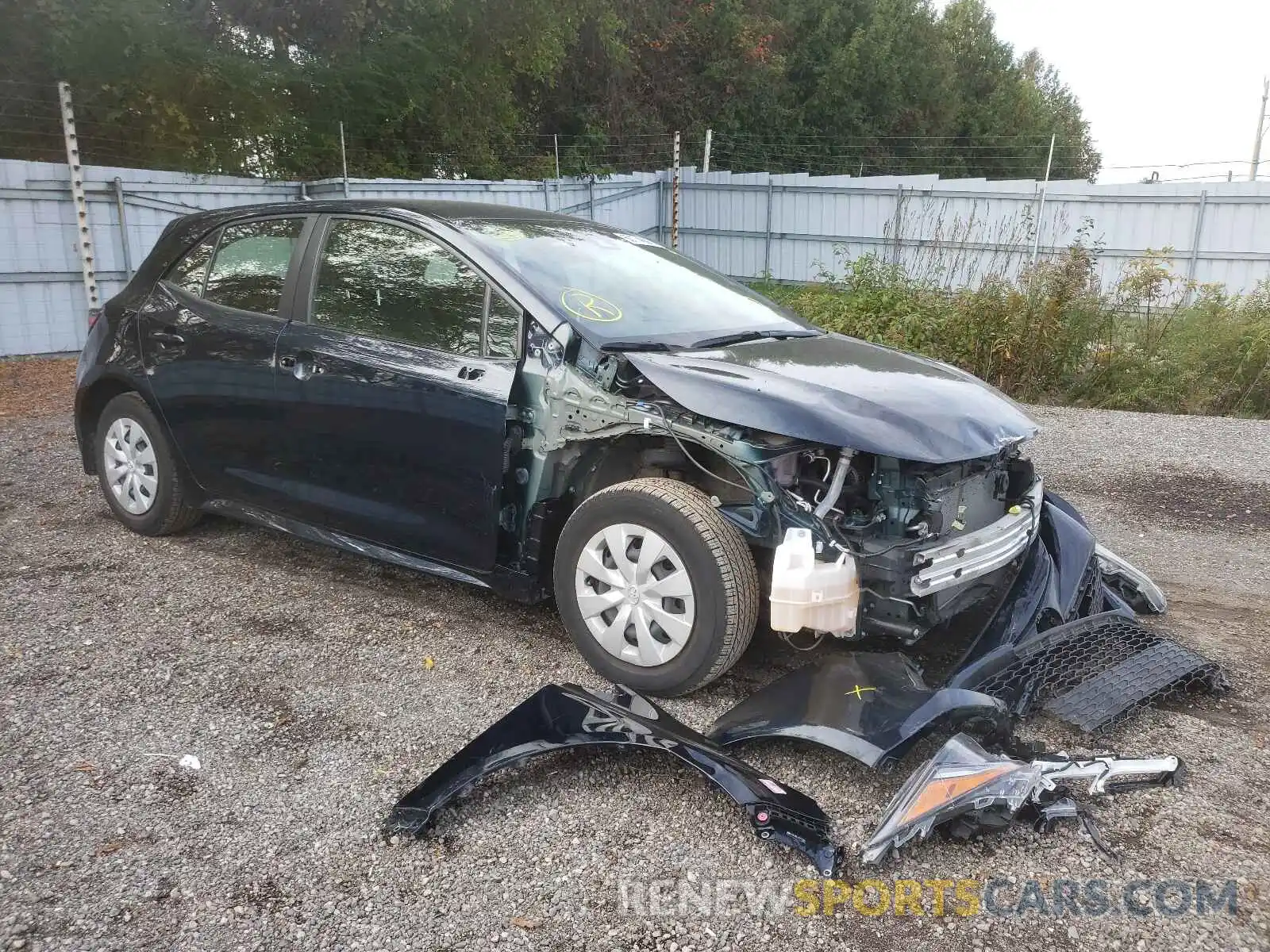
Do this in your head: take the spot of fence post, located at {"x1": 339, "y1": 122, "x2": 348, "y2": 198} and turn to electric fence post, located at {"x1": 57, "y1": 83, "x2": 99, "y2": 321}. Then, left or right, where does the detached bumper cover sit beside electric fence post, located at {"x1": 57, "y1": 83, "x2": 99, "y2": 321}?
left

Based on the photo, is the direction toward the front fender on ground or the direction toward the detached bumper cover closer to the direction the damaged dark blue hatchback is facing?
the detached bumper cover

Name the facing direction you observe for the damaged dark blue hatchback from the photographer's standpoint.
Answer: facing the viewer and to the right of the viewer

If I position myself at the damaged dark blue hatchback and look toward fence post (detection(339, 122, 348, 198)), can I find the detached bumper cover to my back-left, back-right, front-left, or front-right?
back-right

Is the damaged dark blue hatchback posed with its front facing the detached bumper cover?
yes

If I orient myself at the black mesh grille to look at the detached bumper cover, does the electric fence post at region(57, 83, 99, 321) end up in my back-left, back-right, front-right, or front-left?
front-right

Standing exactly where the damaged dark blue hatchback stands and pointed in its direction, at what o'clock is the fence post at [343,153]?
The fence post is roughly at 7 o'clock from the damaged dark blue hatchback.

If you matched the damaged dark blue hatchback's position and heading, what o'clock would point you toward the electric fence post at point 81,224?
The electric fence post is roughly at 6 o'clock from the damaged dark blue hatchback.

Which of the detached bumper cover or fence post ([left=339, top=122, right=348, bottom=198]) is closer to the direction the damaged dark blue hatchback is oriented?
the detached bumper cover
